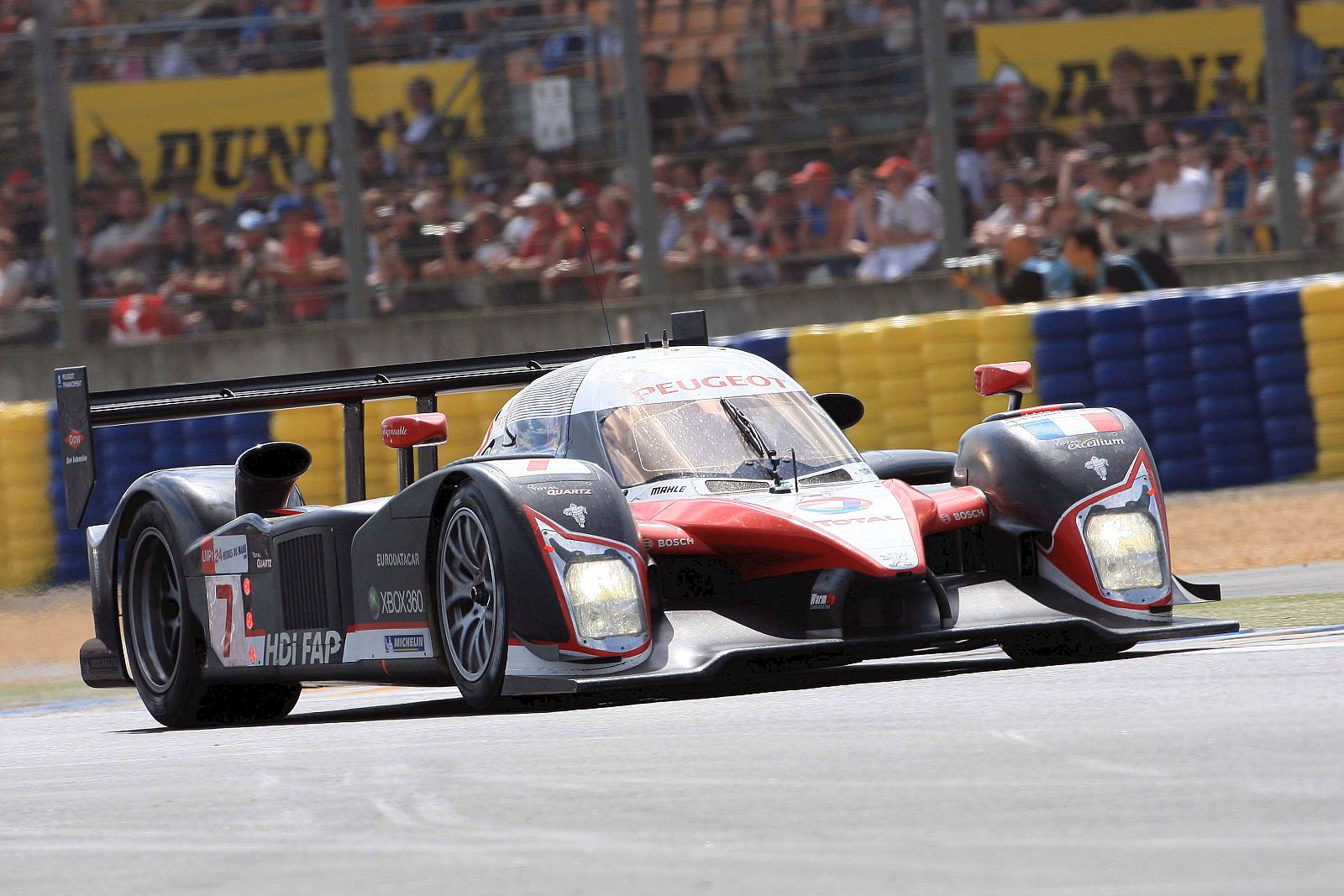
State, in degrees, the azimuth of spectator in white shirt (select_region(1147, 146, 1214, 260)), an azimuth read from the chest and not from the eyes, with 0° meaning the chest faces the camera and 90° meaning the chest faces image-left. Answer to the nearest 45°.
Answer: approximately 45°

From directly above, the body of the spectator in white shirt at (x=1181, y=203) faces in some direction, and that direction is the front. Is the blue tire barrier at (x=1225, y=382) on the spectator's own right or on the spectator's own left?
on the spectator's own left

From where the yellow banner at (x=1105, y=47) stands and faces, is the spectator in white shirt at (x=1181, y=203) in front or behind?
in front

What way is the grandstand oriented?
toward the camera

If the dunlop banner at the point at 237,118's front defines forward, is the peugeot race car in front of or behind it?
in front

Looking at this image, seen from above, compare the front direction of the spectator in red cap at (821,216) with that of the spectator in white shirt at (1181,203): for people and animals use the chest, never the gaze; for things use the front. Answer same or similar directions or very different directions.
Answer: same or similar directions

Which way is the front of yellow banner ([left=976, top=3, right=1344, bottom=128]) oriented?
toward the camera

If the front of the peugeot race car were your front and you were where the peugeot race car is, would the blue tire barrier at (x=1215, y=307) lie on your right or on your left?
on your left

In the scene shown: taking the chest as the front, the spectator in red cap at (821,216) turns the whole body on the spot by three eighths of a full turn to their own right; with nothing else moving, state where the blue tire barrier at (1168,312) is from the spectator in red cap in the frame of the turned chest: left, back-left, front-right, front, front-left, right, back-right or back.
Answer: back-right

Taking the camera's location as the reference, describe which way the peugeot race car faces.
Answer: facing the viewer and to the right of the viewer
